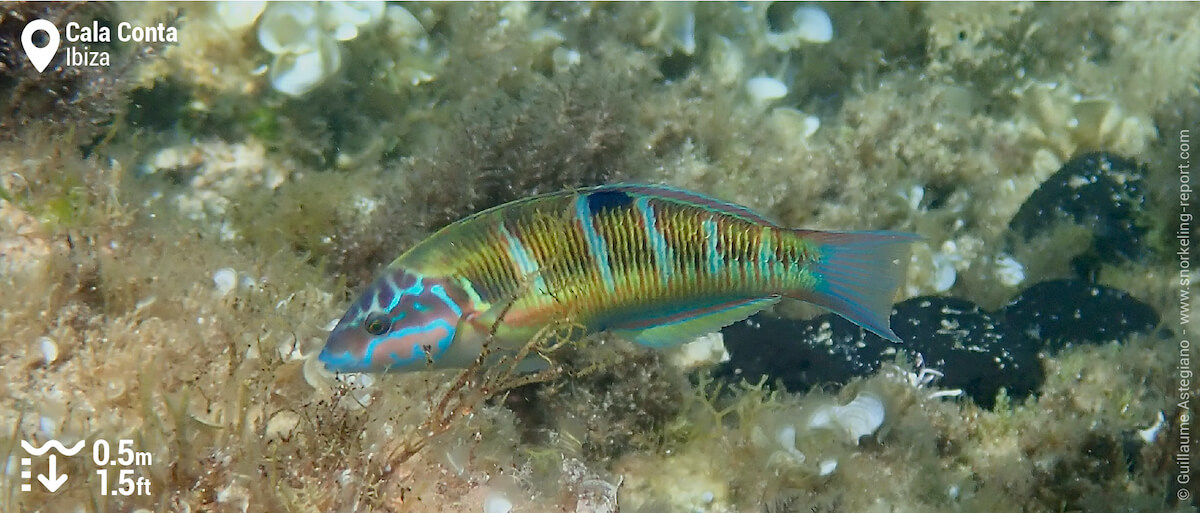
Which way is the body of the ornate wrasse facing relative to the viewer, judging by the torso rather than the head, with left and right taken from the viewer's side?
facing to the left of the viewer

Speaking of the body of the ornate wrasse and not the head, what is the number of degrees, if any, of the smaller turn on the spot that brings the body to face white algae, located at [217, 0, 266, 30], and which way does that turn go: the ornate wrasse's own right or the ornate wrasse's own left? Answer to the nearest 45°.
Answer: approximately 45° to the ornate wrasse's own right

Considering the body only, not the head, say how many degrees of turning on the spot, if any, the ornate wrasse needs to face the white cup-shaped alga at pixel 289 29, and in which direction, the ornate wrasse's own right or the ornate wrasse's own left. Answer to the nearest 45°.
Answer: approximately 45° to the ornate wrasse's own right

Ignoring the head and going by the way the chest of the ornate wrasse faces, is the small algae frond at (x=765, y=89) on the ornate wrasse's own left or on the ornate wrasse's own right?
on the ornate wrasse's own right

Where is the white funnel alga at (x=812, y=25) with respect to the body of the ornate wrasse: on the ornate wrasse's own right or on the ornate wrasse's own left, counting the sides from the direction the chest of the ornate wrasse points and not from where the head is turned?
on the ornate wrasse's own right

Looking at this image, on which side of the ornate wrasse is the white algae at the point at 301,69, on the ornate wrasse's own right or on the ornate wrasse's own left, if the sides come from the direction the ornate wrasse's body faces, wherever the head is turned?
on the ornate wrasse's own right

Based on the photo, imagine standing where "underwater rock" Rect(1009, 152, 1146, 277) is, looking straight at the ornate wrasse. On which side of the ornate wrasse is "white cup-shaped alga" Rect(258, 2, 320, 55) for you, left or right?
right

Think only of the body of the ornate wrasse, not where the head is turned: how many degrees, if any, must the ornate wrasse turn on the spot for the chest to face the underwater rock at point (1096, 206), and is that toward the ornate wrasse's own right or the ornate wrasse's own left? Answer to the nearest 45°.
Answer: approximately 135° to the ornate wrasse's own right
